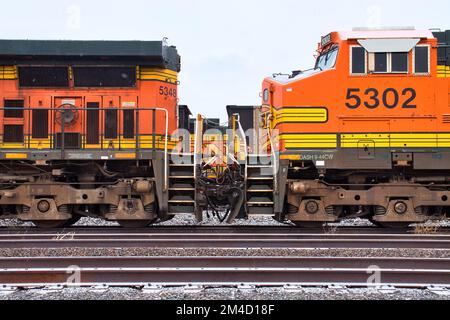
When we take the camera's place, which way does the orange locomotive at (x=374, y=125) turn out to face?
facing to the left of the viewer

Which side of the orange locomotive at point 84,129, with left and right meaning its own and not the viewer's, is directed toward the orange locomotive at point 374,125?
back

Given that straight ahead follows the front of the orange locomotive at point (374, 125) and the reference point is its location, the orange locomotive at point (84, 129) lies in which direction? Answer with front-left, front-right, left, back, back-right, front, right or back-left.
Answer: front

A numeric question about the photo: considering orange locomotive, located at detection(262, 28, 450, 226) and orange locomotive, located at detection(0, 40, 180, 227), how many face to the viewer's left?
2

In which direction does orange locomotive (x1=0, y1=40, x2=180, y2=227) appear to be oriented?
to the viewer's left

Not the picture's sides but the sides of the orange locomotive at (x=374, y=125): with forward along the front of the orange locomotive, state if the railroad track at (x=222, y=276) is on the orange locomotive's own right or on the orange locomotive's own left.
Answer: on the orange locomotive's own left
